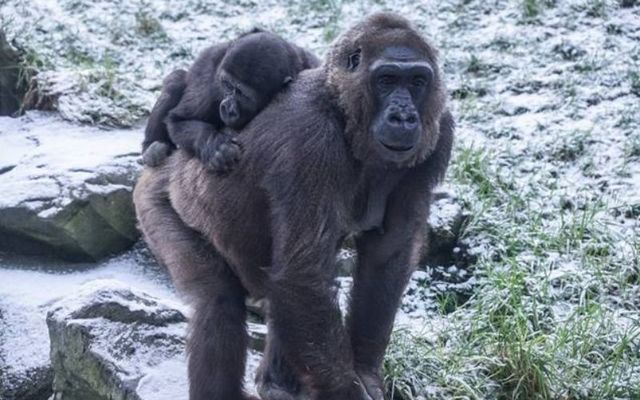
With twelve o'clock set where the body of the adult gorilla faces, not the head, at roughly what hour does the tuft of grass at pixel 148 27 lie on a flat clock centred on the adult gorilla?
The tuft of grass is roughly at 7 o'clock from the adult gorilla.

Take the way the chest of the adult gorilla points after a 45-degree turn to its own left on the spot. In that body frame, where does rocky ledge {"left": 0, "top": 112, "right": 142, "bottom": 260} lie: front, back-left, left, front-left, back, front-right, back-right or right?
back-left

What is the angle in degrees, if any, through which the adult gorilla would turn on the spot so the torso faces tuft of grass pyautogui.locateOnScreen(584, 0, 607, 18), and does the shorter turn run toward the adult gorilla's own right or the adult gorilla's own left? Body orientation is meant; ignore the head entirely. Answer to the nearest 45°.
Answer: approximately 90° to the adult gorilla's own left

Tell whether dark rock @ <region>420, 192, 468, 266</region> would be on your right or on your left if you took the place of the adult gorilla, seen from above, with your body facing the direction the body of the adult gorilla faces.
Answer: on your left

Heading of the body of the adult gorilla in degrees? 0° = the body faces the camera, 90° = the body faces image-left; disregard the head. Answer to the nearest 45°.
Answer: approximately 315°

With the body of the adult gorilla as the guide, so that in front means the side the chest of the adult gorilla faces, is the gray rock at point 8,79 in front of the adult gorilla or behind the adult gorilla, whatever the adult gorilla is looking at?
behind

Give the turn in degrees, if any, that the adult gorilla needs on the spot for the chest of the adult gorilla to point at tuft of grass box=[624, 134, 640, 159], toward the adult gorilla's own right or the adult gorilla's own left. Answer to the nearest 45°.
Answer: approximately 90° to the adult gorilla's own left
